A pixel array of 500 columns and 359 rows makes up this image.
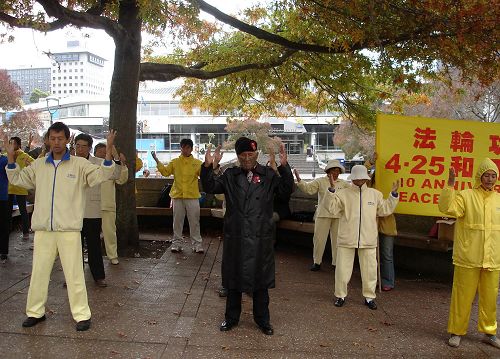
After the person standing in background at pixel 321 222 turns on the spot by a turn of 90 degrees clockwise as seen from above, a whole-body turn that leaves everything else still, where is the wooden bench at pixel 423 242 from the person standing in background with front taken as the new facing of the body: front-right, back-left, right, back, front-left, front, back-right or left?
back

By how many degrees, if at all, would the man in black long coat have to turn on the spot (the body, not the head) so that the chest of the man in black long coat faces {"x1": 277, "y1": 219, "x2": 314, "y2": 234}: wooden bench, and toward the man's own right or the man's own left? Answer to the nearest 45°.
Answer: approximately 180°

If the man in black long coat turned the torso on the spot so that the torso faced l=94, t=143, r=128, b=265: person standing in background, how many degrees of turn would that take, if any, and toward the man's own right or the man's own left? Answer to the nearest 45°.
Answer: approximately 135° to the man's own right

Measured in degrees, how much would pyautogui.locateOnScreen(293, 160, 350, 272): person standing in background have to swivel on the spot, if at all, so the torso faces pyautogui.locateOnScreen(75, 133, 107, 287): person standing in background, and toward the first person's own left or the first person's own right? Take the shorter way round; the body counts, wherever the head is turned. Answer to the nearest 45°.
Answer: approximately 45° to the first person's own right

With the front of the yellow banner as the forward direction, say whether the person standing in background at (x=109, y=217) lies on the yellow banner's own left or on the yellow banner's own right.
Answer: on the yellow banner's own right

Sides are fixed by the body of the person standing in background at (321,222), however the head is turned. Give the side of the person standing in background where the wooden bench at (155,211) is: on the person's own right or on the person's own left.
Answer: on the person's own right
